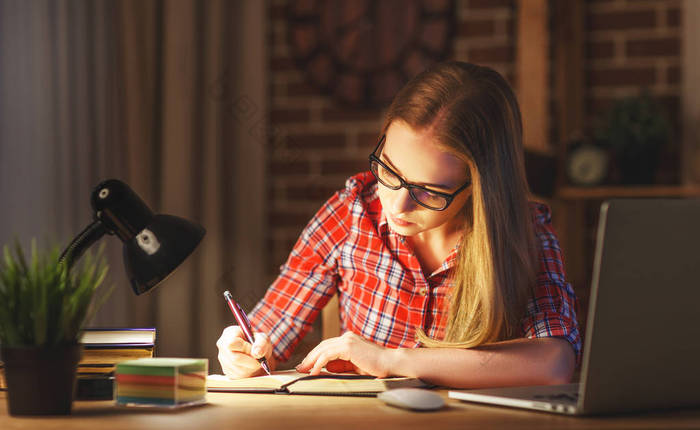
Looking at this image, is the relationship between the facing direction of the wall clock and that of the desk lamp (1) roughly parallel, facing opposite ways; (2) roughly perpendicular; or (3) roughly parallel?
roughly perpendicular

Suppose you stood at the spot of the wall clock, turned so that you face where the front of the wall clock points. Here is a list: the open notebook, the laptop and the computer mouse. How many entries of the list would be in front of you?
3

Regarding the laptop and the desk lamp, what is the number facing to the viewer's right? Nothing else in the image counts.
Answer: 1

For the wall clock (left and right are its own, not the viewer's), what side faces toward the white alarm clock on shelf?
left

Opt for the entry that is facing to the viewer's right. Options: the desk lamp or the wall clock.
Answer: the desk lamp

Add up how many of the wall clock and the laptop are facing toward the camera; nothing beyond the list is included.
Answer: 1

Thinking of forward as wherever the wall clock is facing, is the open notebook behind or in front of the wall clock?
in front

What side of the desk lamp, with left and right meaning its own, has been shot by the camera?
right

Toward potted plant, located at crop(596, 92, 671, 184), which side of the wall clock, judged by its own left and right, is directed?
left

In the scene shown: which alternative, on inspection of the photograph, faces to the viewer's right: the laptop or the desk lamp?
the desk lamp

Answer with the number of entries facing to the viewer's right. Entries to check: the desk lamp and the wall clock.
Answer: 1

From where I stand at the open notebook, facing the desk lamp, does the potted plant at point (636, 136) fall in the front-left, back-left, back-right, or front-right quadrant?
back-right

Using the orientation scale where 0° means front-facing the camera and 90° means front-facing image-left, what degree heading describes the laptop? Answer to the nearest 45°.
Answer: approximately 135°

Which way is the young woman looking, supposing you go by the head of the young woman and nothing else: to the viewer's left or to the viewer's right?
to the viewer's left
